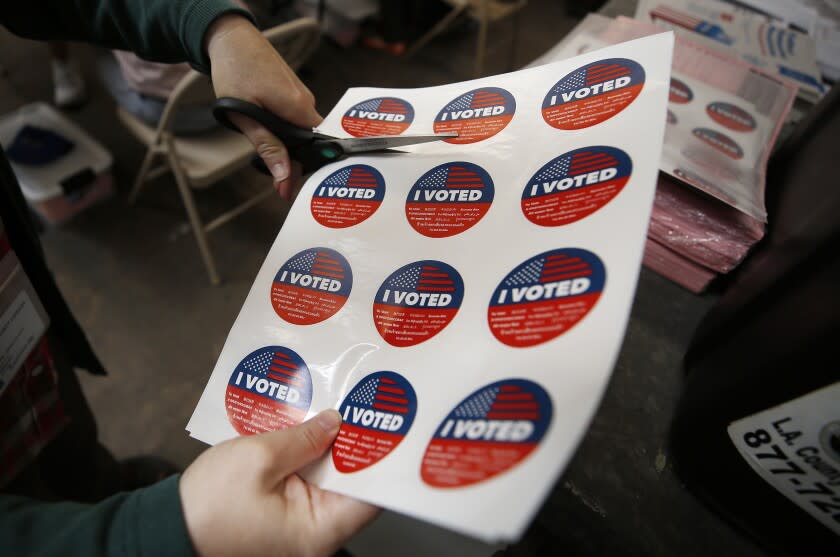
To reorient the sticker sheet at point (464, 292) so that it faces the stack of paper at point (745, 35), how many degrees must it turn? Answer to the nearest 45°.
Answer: approximately 135° to its left

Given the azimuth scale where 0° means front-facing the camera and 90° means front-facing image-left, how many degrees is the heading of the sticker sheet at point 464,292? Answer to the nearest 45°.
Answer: approximately 0°

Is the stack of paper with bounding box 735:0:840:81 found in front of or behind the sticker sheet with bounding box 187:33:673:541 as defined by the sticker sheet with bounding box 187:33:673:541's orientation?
behind
